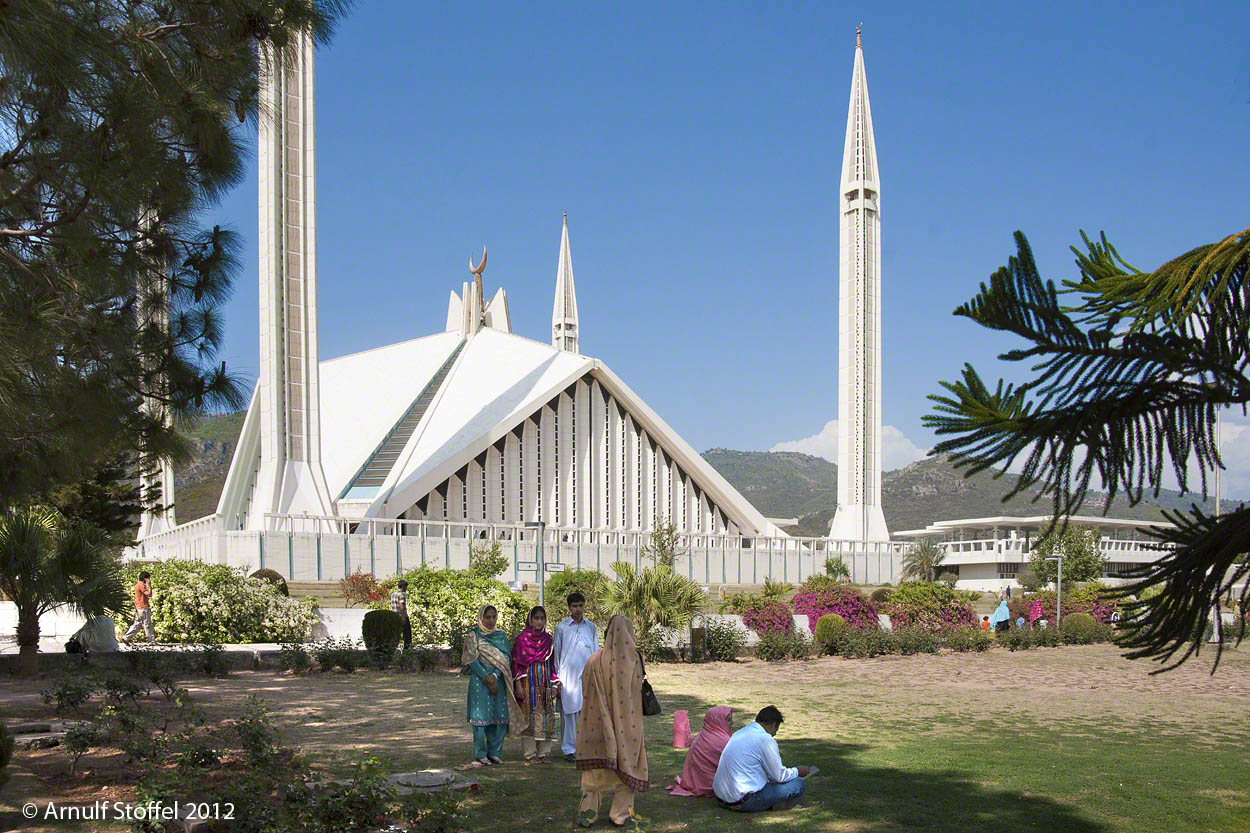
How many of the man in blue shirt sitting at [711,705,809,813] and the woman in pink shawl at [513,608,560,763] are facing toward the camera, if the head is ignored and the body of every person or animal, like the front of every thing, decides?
1

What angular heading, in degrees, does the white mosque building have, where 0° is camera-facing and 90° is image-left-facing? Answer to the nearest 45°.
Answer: approximately 315°

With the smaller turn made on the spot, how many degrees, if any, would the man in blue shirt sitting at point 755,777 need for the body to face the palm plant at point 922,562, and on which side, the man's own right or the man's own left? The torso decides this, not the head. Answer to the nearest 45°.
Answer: approximately 45° to the man's own left

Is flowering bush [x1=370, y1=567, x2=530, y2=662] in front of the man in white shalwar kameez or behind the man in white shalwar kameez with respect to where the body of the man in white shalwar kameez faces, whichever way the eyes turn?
behind

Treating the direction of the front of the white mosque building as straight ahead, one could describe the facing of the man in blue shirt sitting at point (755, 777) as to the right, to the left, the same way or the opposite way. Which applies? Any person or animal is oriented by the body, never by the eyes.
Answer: to the left

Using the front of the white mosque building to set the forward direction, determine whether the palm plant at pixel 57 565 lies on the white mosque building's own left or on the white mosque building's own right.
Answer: on the white mosque building's own right

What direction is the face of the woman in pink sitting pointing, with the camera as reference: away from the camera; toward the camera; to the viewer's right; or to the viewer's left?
to the viewer's right

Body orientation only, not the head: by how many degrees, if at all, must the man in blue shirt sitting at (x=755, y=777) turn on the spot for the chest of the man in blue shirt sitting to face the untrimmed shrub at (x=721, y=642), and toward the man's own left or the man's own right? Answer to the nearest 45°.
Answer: approximately 45° to the man's own left

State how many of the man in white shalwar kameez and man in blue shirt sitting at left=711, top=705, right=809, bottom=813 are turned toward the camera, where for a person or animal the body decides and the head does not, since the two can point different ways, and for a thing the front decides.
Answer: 1

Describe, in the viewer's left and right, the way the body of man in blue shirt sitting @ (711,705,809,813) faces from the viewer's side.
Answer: facing away from the viewer and to the right of the viewer
